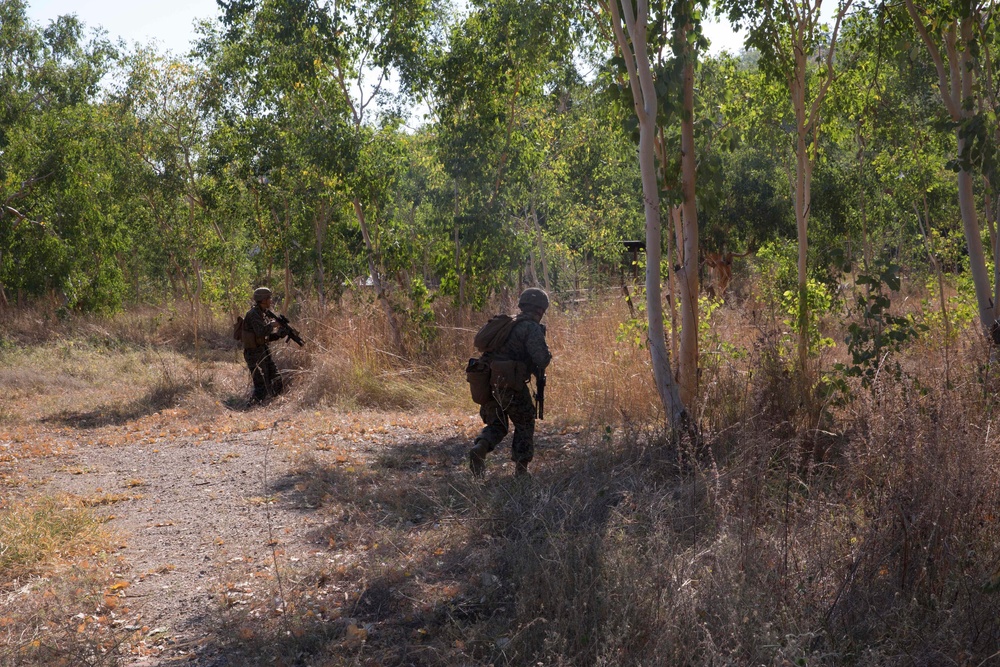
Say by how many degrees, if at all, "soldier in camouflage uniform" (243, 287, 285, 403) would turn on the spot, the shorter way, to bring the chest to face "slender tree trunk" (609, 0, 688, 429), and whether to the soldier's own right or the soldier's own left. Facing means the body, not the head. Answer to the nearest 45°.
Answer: approximately 45° to the soldier's own right

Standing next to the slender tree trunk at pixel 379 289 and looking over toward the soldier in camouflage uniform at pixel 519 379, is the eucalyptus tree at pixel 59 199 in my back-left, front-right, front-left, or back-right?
back-right

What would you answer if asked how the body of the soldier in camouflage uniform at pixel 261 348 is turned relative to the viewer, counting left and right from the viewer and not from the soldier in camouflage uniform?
facing to the right of the viewer

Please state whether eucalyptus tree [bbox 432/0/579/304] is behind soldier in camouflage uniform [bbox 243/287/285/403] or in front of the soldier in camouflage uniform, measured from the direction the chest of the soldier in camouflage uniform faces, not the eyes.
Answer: in front

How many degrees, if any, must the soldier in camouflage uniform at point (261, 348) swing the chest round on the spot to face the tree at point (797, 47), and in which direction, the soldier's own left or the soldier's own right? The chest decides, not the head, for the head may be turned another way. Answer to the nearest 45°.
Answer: approximately 45° to the soldier's own right

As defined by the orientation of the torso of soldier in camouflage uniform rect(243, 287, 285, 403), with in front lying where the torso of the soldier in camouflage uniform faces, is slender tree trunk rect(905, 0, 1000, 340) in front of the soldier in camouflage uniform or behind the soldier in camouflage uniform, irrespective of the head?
in front
